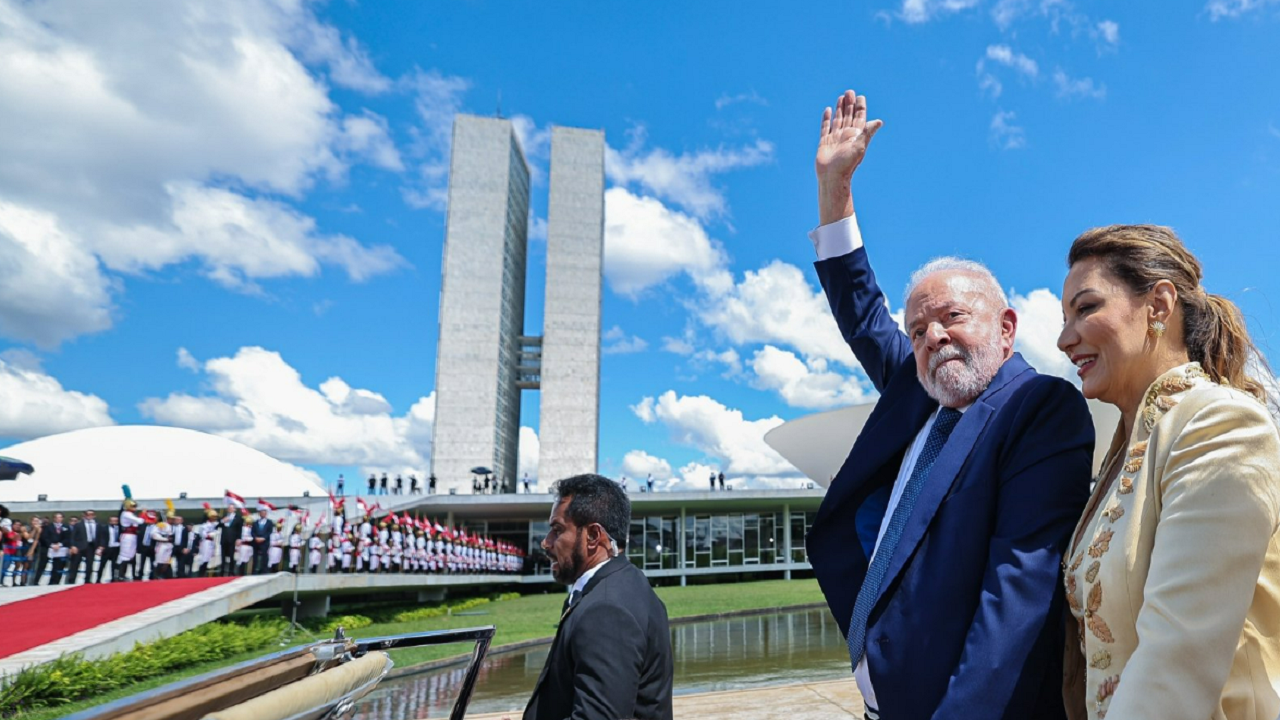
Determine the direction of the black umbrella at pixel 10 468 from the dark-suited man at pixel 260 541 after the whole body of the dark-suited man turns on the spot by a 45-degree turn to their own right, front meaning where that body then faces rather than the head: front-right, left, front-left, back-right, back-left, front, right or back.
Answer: right

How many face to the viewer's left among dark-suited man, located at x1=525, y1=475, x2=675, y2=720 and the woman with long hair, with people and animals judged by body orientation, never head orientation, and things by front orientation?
2

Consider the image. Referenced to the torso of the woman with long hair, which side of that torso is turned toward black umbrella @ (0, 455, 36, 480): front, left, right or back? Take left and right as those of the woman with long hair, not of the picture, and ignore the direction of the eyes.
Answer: front

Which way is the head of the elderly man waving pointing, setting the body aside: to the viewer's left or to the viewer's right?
to the viewer's left

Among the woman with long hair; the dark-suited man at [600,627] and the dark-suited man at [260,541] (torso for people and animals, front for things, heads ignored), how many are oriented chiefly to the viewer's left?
2

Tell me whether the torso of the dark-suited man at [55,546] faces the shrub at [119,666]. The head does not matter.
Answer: yes

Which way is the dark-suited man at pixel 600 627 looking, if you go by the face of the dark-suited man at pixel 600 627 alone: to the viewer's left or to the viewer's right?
to the viewer's left

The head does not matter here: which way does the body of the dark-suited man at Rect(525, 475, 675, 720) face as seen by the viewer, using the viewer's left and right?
facing to the left of the viewer

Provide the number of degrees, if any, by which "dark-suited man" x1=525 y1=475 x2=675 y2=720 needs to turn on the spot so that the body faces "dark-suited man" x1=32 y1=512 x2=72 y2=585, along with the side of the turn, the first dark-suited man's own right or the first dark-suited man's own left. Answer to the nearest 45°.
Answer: approximately 45° to the first dark-suited man's own right

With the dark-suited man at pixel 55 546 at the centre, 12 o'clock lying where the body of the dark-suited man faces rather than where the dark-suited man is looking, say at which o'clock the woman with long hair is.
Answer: The woman with long hair is roughly at 12 o'clock from the dark-suited man.

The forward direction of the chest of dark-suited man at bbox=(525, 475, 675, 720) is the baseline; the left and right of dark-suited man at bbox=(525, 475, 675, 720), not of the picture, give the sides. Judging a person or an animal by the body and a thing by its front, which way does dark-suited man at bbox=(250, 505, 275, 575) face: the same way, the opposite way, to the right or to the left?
to the left

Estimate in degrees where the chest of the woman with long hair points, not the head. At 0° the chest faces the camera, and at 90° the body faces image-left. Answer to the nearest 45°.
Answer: approximately 90°

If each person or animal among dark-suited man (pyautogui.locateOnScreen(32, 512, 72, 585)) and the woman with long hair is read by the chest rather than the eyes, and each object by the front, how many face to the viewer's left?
1

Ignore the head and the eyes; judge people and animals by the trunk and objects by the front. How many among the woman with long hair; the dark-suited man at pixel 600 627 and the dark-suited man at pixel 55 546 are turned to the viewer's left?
2

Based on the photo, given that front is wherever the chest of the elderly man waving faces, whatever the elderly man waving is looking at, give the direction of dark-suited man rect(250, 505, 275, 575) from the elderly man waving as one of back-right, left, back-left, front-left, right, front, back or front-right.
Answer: right

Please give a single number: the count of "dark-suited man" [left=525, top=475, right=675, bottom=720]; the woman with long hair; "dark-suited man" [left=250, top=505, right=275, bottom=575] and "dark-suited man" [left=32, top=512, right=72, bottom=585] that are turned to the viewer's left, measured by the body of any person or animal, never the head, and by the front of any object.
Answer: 2

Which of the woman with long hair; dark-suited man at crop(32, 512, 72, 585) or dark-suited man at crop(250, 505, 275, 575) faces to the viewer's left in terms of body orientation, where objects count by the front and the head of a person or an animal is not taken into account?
the woman with long hair
